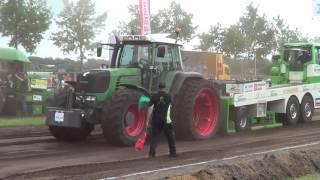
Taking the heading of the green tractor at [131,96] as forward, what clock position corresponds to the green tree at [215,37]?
The green tree is roughly at 5 o'clock from the green tractor.

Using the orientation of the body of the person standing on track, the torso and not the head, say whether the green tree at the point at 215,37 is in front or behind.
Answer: in front

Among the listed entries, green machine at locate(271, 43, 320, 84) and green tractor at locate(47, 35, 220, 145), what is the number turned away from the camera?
0

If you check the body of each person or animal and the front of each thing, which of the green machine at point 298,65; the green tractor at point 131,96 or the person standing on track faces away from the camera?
the person standing on track

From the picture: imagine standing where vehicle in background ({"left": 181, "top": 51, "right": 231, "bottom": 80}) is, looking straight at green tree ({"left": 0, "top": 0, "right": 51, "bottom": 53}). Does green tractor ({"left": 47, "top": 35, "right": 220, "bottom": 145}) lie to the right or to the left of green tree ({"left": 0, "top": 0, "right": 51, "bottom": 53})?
left

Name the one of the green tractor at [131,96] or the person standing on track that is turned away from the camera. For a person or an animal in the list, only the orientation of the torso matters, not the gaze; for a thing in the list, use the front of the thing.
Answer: the person standing on track

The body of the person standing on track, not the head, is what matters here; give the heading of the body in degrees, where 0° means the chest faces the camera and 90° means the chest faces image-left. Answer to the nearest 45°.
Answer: approximately 180°

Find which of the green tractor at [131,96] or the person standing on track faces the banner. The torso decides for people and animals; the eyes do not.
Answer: the person standing on track

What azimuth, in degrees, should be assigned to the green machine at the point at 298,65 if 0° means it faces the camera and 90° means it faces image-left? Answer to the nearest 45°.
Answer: approximately 45°

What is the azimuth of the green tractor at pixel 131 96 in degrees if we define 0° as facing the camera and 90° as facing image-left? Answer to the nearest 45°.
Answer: approximately 45°

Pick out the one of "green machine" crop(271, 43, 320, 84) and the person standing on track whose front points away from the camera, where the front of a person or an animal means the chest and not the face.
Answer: the person standing on track

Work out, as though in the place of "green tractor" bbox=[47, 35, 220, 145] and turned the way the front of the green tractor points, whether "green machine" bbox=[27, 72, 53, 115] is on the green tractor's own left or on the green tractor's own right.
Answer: on the green tractor's own right
